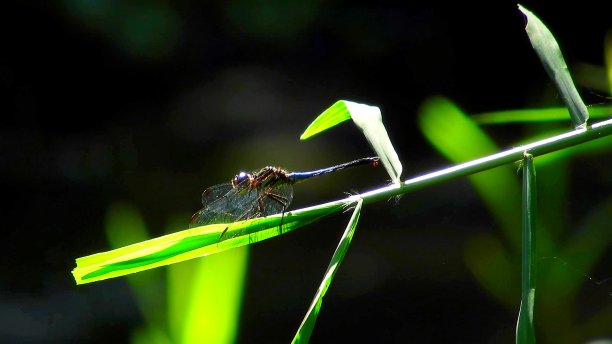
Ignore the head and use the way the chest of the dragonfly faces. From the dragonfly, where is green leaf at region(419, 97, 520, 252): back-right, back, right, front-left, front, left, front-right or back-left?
back-right

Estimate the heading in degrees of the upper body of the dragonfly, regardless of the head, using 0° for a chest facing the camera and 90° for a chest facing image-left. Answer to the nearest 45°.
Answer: approximately 90°
